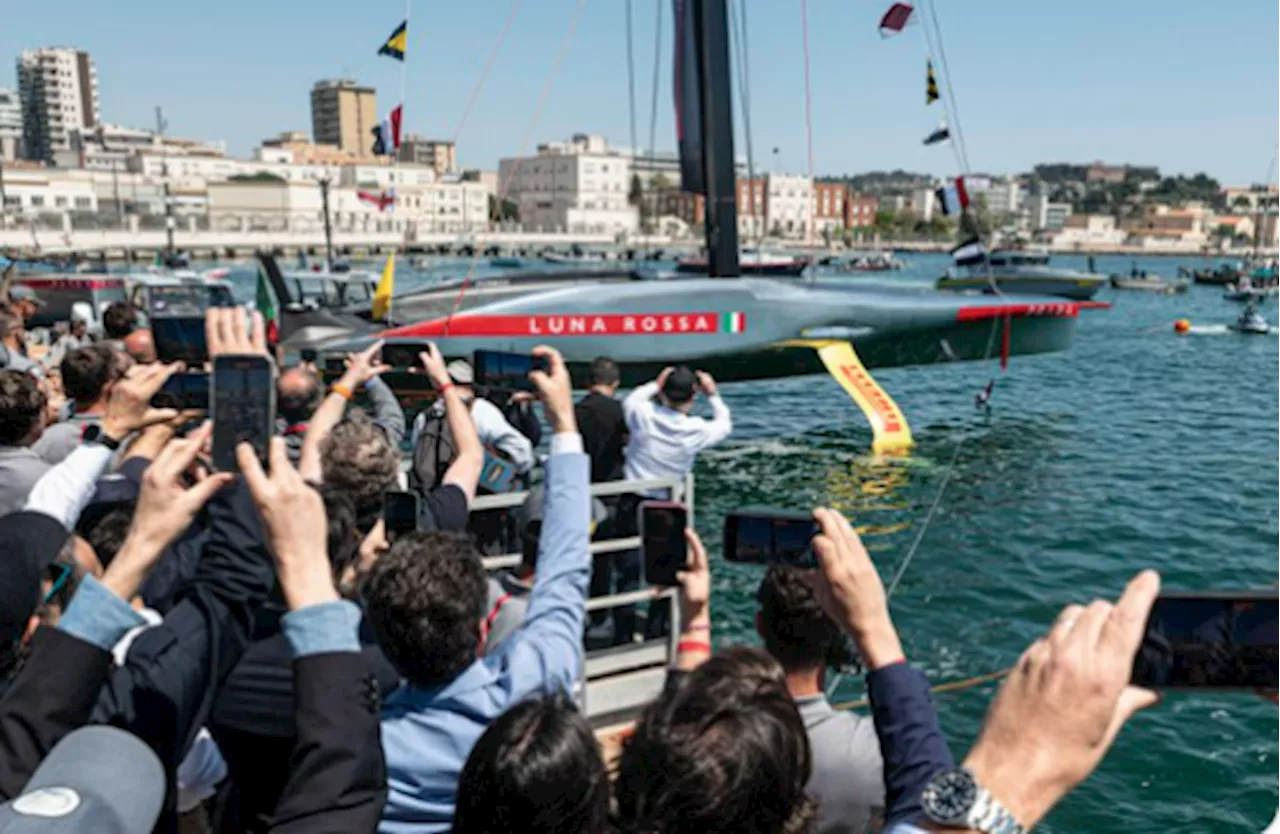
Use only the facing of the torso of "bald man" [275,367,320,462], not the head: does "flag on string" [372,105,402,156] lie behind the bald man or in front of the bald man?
in front

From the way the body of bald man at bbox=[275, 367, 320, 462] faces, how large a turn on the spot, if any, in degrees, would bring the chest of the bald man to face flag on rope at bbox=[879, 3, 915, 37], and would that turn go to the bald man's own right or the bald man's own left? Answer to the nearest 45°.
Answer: approximately 45° to the bald man's own right

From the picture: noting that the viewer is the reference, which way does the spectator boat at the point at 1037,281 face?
facing to the right of the viewer

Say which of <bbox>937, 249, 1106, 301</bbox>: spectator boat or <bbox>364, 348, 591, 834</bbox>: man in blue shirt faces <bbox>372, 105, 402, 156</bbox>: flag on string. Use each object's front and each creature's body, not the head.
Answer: the man in blue shirt

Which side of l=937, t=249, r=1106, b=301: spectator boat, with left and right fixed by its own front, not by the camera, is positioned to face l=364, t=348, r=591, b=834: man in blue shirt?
right

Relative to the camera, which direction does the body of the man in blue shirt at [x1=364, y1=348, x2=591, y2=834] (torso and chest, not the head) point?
away from the camera

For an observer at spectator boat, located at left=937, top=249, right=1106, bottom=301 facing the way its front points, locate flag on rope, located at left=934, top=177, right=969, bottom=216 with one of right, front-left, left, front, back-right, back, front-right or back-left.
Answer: right

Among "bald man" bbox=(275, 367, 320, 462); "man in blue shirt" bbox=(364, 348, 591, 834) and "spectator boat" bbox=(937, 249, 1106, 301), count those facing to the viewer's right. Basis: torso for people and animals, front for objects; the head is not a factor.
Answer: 1

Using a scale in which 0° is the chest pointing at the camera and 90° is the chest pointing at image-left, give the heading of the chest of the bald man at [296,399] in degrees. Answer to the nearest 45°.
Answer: approximately 180°

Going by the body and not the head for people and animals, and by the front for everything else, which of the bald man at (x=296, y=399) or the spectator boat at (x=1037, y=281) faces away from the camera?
the bald man

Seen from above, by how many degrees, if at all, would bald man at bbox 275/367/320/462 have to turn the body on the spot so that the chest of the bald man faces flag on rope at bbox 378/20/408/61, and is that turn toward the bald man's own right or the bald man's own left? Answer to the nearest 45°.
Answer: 0° — they already face it

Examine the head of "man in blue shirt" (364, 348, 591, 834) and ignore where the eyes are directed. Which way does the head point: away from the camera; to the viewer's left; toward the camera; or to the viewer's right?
away from the camera
